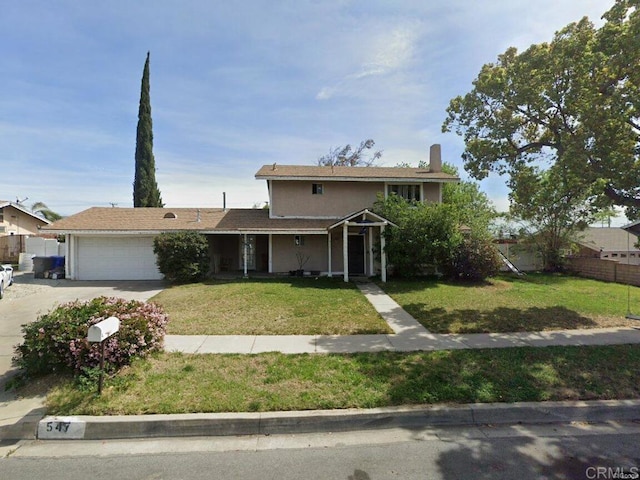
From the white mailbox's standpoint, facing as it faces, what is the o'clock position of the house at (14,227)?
The house is roughly at 4 o'clock from the white mailbox.

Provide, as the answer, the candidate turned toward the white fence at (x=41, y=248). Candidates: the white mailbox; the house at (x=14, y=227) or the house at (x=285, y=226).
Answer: the house at (x=14, y=227)

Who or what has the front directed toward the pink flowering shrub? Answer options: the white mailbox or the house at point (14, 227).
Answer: the house

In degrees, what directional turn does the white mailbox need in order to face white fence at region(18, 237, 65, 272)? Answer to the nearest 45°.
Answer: approximately 135° to its right

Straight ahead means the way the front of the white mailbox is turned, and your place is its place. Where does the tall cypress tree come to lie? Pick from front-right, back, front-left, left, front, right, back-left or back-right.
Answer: back-right

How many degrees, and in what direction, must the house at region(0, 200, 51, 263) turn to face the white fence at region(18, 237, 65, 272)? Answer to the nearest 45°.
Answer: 0° — it already faces it

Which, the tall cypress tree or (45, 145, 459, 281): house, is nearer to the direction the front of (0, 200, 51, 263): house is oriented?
the house

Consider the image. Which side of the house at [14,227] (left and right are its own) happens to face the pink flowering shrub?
front

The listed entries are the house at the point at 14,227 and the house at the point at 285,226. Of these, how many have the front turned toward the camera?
2

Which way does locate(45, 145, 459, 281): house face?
toward the camera

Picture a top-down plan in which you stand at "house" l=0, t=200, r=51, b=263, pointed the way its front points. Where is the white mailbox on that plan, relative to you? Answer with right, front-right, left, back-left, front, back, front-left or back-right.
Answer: front

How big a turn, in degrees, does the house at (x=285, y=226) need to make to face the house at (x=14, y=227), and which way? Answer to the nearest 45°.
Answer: approximately 135° to its right

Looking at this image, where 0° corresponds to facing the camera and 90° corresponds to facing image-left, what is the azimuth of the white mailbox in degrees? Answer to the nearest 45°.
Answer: approximately 45°

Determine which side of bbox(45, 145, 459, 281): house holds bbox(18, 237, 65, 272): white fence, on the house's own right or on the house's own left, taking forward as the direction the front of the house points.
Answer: on the house's own right
